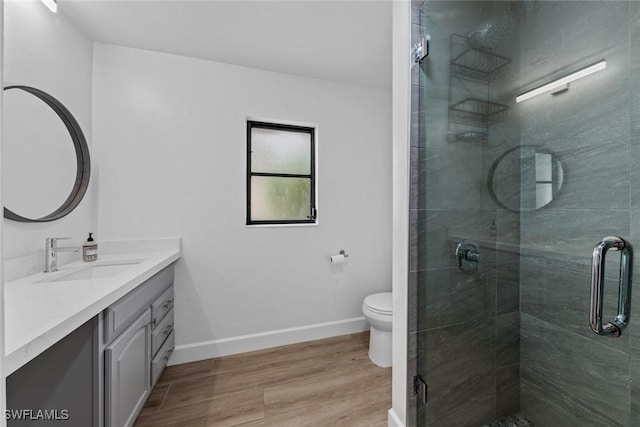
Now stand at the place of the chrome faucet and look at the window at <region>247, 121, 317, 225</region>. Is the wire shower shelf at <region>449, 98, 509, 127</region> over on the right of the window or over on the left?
right

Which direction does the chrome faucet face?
to the viewer's right
